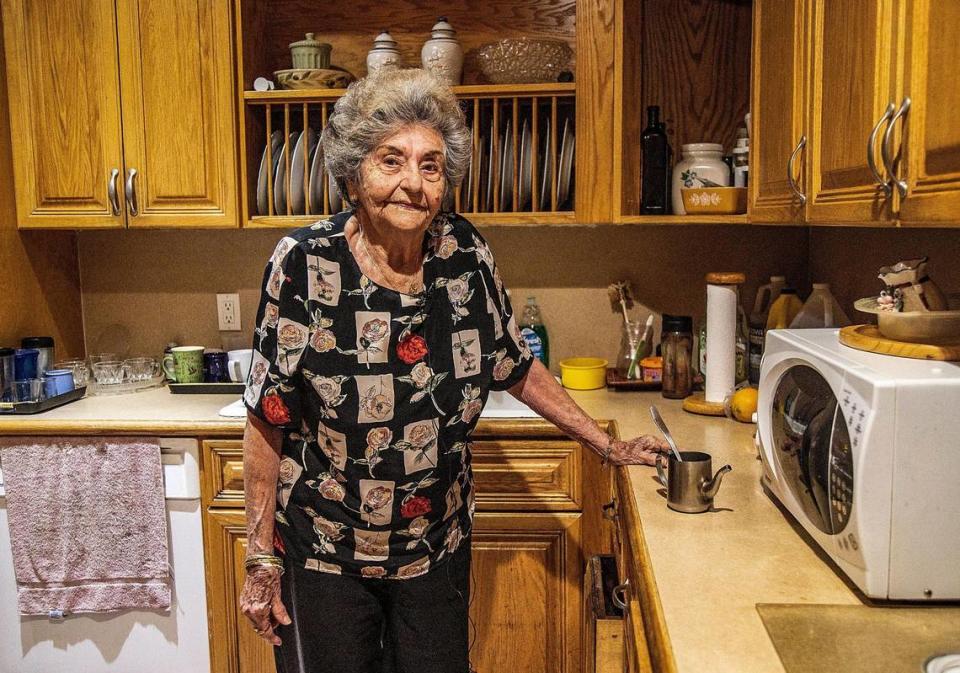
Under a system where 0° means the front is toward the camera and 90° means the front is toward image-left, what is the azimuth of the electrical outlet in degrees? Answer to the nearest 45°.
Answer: approximately 0°

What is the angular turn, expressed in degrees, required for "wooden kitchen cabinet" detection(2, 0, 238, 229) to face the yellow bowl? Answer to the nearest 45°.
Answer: approximately 90° to its left
